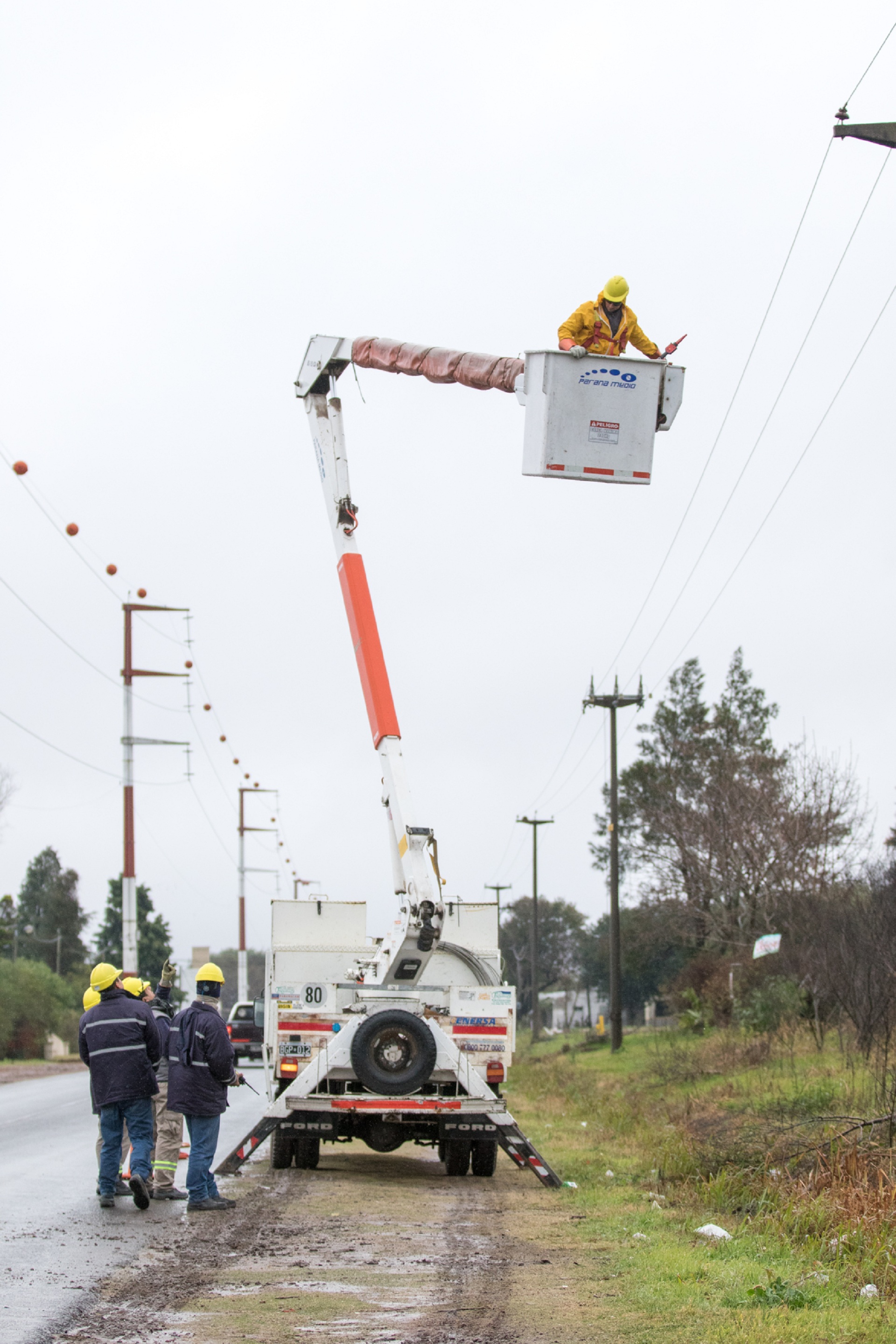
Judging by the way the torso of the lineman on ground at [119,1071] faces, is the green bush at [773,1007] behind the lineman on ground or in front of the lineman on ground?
in front

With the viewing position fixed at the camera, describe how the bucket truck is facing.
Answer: facing away from the viewer

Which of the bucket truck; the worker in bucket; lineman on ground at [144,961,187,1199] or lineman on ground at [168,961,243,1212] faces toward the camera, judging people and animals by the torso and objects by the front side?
the worker in bucket

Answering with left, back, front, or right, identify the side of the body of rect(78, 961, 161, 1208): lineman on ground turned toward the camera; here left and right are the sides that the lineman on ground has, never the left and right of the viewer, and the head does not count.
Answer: back

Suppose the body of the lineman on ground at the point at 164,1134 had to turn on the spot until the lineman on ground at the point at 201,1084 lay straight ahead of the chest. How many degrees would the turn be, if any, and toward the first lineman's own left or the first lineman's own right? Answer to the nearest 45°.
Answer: approximately 90° to the first lineman's own right

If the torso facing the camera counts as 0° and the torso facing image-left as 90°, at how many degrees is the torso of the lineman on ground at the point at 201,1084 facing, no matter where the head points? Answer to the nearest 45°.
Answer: approximately 225°

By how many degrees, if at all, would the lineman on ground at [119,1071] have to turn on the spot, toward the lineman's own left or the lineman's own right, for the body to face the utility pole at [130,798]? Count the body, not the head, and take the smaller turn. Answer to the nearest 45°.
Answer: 0° — they already face it
